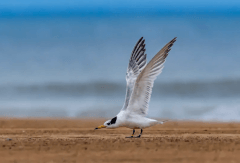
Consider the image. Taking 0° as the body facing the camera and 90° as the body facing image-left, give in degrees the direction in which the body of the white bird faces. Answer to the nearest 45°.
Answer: approximately 90°
